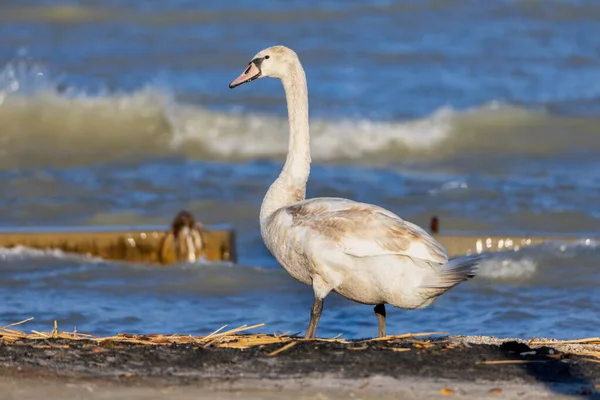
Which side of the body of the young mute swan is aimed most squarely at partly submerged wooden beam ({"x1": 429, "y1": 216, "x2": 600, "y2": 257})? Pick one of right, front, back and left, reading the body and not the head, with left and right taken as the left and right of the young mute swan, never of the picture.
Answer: right

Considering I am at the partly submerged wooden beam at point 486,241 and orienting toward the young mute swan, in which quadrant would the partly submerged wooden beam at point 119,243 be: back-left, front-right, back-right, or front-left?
front-right

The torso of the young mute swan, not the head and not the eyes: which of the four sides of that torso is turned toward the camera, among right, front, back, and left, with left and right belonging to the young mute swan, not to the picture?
left

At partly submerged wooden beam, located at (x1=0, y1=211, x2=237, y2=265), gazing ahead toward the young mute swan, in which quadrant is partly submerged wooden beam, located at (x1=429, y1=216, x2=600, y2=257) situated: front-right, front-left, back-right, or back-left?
front-left

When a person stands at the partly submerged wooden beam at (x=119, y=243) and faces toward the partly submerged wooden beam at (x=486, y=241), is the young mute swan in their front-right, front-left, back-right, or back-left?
front-right

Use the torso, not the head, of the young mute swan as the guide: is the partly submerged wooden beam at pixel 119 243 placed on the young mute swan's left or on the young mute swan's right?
on the young mute swan's right
